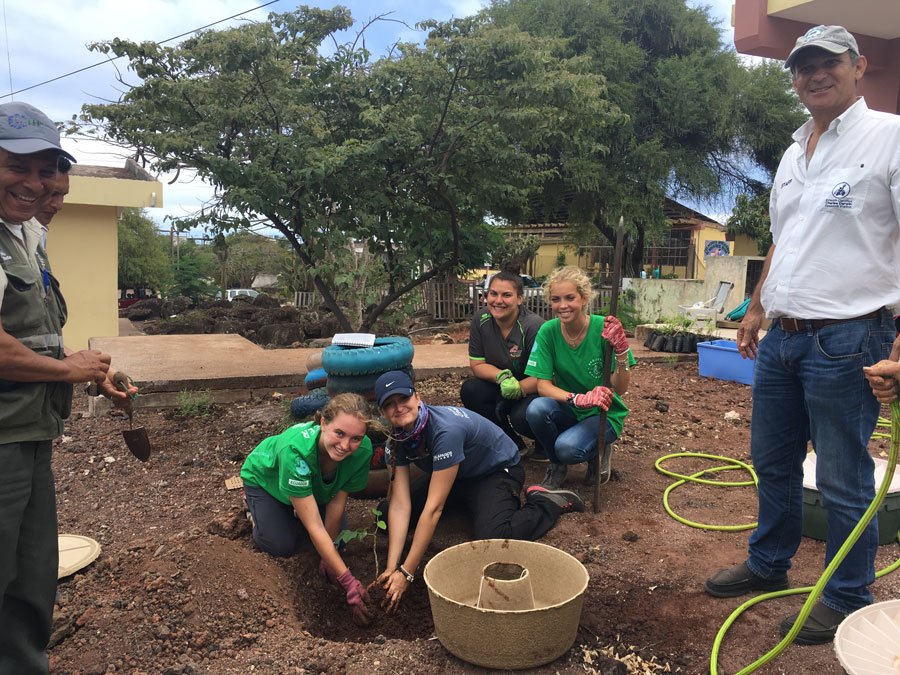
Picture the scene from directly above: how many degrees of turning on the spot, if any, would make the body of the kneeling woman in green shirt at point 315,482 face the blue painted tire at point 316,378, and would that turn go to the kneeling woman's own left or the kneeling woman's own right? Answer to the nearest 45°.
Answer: approximately 135° to the kneeling woman's own left

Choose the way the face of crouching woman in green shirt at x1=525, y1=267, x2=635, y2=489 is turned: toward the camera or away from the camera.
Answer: toward the camera

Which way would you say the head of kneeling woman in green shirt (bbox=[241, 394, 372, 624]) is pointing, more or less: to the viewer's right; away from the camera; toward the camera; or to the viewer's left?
toward the camera

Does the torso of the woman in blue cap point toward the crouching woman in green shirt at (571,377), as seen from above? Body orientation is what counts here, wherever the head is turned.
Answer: no

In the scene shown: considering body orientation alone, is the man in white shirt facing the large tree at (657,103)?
no

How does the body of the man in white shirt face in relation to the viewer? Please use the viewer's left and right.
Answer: facing the viewer and to the left of the viewer

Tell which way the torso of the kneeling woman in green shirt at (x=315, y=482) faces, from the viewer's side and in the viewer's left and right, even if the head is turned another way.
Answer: facing the viewer and to the right of the viewer

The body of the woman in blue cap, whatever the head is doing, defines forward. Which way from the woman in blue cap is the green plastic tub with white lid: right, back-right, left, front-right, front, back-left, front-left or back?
back-left

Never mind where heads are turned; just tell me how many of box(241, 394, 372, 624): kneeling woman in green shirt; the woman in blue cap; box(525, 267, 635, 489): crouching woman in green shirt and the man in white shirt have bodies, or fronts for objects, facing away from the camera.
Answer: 0

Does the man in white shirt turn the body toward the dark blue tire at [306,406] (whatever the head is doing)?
no

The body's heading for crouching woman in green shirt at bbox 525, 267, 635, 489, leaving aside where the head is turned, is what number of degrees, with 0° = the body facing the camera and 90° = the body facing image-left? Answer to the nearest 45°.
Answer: approximately 45°

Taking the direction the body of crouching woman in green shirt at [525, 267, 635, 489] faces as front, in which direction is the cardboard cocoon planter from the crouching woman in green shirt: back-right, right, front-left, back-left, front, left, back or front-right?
front-left

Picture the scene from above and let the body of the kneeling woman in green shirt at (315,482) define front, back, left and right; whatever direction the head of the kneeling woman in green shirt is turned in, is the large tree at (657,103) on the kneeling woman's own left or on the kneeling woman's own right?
on the kneeling woman's own left

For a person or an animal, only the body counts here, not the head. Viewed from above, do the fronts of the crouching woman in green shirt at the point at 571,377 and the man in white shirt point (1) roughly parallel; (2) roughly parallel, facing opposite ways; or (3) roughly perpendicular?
roughly parallel

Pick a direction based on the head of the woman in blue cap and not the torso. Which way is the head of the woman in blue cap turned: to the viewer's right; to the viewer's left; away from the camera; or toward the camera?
toward the camera

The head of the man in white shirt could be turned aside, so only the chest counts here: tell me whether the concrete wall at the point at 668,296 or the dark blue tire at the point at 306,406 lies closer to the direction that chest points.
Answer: the dark blue tire
